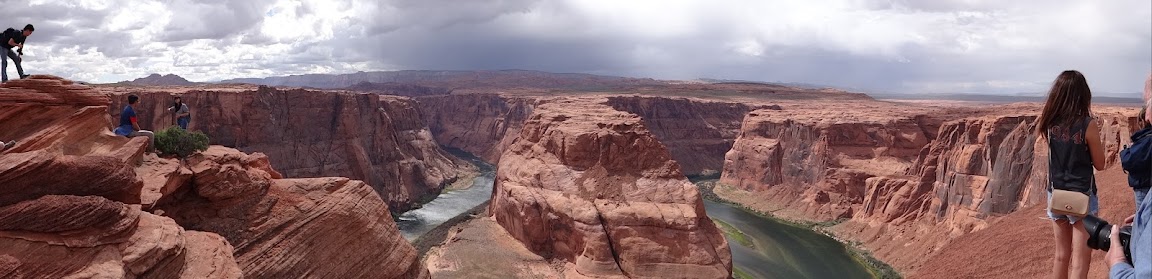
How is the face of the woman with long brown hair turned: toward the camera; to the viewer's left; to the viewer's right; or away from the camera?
away from the camera

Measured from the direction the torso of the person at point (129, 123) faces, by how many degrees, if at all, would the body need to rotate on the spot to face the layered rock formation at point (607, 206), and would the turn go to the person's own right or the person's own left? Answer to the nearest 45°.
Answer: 0° — they already face it

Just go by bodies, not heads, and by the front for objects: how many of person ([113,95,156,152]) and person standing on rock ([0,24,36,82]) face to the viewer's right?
2

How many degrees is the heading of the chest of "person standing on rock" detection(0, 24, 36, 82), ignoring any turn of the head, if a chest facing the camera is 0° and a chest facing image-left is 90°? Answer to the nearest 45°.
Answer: approximately 270°

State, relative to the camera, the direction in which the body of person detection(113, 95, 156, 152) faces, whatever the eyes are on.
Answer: to the viewer's right

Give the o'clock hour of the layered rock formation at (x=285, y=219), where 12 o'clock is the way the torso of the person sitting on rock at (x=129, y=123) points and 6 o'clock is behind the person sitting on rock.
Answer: The layered rock formation is roughly at 1 o'clock from the person sitting on rock.
